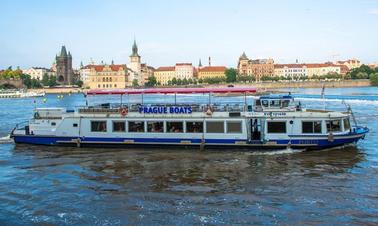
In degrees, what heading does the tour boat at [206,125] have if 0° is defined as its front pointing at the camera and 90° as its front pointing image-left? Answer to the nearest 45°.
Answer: approximately 270°
